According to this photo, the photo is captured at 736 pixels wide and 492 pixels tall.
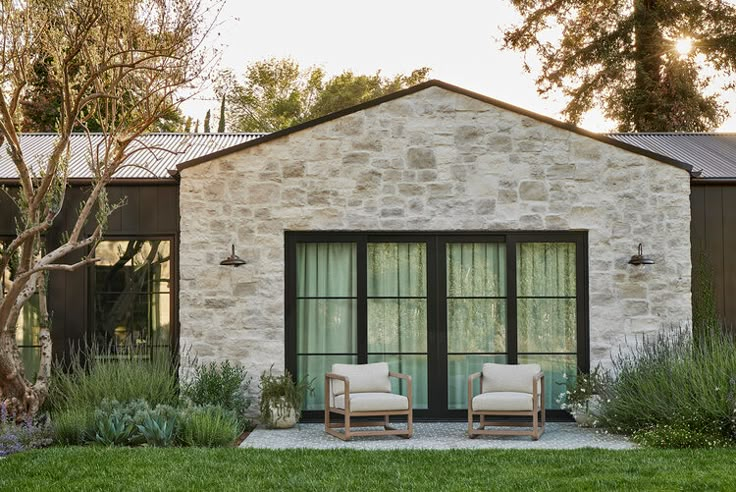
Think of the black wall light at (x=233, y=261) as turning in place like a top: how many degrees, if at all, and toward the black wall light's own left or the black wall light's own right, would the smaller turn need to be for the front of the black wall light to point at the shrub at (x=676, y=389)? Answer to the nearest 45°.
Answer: approximately 45° to the black wall light's own left

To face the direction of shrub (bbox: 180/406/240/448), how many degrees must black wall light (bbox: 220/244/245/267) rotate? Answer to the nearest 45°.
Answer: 0° — it already faces it

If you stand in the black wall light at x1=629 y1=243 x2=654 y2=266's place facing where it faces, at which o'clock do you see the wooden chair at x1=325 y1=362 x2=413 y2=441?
The wooden chair is roughly at 2 o'clock from the black wall light.

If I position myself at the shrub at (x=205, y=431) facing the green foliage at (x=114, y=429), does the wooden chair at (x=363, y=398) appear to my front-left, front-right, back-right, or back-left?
back-right

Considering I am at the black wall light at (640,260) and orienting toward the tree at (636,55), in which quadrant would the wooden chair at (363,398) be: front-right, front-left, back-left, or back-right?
back-left

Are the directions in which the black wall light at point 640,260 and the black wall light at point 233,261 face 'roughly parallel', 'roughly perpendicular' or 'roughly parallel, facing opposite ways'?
roughly parallel

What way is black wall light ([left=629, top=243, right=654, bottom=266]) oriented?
toward the camera

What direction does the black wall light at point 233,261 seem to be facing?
toward the camera

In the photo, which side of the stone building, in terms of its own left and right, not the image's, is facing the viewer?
front

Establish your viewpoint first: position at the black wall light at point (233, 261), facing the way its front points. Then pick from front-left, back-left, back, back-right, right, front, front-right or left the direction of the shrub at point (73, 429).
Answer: front-right

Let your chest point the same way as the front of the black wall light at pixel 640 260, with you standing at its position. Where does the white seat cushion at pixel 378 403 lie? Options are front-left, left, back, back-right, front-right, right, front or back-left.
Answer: front-right

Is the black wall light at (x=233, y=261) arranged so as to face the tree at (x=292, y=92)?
no

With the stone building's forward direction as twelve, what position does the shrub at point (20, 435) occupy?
The shrub is roughly at 2 o'clock from the stone building.

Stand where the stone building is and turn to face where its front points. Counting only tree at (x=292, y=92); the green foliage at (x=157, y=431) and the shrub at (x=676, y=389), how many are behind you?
1

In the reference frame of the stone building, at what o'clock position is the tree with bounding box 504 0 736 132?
The tree is roughly at 7 o'clock from the stone building.

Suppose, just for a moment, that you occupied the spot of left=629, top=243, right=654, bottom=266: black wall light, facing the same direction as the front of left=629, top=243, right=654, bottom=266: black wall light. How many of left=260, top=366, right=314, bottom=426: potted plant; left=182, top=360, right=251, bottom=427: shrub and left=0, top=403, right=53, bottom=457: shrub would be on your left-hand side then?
0

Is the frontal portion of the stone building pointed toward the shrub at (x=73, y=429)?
no

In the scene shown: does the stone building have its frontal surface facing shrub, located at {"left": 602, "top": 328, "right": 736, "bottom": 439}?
no
